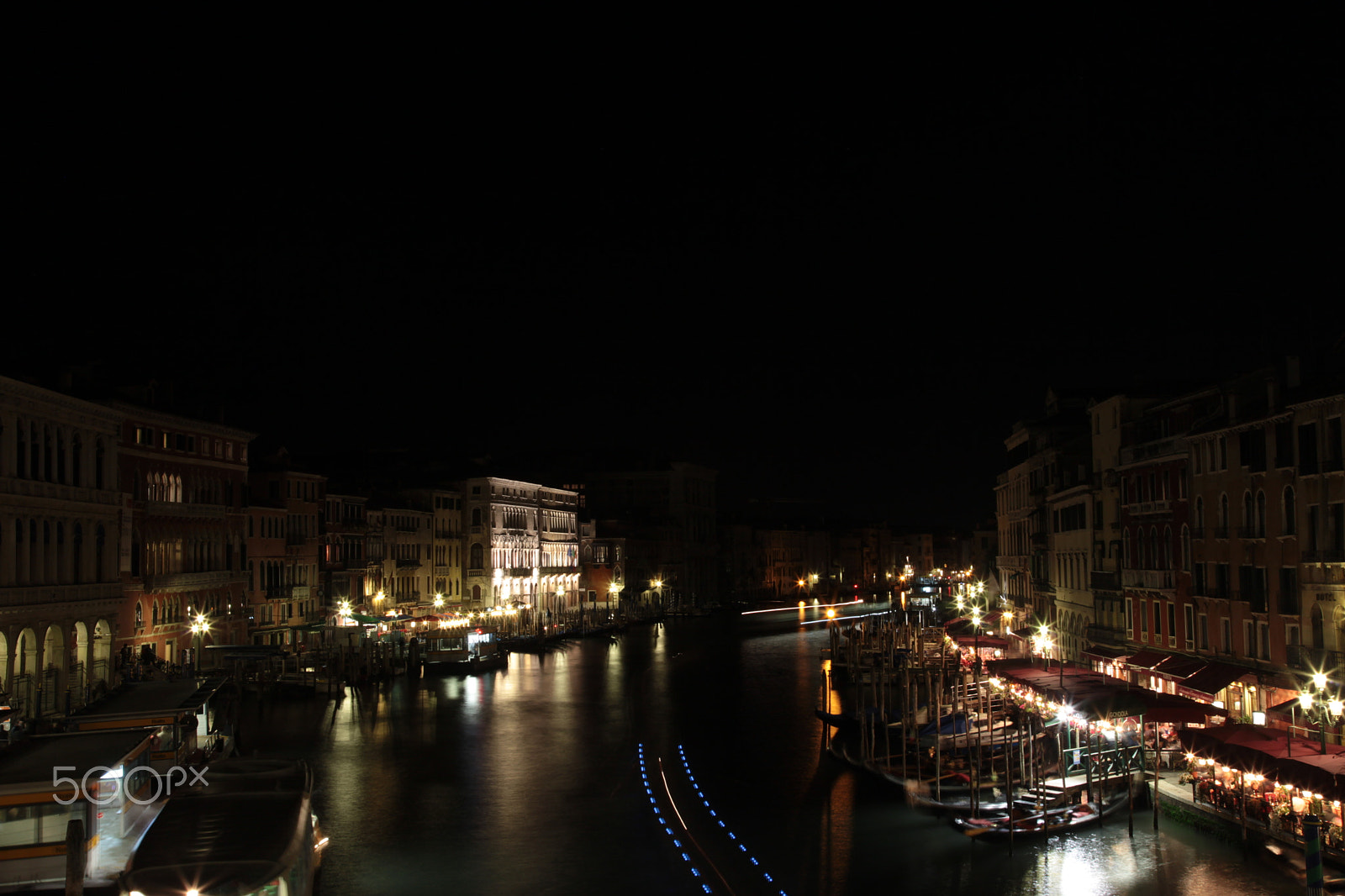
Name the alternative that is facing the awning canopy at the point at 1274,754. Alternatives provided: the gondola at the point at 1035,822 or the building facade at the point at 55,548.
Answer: the building facade

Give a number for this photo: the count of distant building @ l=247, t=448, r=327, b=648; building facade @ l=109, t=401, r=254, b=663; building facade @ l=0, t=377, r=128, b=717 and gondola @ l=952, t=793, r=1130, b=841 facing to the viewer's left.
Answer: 1

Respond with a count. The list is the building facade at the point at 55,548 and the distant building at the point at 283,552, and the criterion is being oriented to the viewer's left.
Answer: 0

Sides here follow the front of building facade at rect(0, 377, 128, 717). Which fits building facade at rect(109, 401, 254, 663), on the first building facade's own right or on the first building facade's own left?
on the first building facade's own left

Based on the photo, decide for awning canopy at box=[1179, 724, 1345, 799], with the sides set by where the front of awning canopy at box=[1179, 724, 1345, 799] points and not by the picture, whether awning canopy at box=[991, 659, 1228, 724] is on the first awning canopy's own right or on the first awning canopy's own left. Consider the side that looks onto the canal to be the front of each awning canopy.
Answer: on the first awning canopy's own right

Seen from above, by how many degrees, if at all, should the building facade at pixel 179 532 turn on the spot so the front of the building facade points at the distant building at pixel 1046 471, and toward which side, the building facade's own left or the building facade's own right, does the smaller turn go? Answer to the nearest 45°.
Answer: approximately 45° to the building facade's own left

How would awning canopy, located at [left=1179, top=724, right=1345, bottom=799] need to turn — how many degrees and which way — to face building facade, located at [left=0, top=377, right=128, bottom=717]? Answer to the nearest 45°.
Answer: approximately 45° to its right

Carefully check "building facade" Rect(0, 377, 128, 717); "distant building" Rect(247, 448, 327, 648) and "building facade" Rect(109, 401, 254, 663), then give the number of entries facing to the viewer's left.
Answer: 0

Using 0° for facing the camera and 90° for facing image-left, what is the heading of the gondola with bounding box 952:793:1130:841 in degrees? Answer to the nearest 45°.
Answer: approximately 90°

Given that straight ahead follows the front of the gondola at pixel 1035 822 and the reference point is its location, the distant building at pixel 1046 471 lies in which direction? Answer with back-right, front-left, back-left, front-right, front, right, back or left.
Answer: right

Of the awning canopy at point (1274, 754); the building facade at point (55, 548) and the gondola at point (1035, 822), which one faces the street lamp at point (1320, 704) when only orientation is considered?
the building facade

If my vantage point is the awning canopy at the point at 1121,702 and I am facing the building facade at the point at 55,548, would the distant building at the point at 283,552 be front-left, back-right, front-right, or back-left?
front-right

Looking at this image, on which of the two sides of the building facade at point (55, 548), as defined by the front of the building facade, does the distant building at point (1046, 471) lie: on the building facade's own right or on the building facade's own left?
on the building facade's own left

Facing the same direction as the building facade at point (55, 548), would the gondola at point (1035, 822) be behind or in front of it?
in front

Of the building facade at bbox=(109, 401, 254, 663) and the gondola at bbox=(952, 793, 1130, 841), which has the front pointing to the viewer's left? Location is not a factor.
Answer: the gondola

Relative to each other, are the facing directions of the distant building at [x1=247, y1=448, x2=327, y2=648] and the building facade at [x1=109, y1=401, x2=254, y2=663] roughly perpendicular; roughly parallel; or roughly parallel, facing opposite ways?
roughly parallel

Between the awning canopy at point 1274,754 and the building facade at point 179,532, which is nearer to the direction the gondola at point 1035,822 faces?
the building facade

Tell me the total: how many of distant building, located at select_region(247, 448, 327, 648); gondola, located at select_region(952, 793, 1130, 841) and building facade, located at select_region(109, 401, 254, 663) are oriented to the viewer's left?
1

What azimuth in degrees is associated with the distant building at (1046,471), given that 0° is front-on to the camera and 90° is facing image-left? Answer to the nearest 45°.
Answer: approximately 45°

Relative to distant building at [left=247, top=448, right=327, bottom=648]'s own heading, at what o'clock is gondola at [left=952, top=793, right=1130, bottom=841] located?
The gondola is roughly at 1 o'clock from the distant building.
